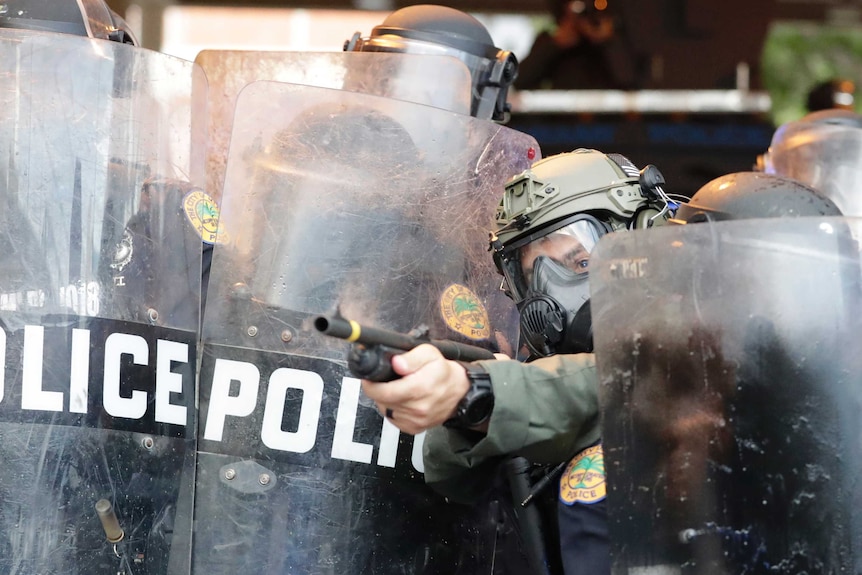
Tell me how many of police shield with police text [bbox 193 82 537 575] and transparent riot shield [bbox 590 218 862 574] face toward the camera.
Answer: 2

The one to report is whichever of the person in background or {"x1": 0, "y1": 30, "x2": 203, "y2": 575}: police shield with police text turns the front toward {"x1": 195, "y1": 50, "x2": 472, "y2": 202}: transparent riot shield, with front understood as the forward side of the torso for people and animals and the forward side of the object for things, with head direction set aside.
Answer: the person in background

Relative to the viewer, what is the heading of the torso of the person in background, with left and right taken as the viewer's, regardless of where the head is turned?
facing the viewer

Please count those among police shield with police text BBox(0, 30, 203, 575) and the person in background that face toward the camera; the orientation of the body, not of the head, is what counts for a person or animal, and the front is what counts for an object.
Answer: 2

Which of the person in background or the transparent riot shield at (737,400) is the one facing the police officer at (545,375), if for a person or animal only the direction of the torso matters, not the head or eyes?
the person in background

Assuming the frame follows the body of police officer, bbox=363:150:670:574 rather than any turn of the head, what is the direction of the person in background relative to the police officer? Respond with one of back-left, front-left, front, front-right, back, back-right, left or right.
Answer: back-right

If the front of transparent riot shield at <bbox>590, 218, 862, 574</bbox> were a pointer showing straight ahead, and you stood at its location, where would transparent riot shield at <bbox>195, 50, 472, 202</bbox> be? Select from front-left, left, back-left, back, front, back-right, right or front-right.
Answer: back-right

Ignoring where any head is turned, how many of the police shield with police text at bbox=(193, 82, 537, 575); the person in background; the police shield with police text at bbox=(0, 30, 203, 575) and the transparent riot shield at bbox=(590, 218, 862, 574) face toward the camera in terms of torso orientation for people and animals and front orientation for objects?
4

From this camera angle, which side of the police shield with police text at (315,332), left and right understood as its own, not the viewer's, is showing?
front

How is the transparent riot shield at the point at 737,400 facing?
toward the camera

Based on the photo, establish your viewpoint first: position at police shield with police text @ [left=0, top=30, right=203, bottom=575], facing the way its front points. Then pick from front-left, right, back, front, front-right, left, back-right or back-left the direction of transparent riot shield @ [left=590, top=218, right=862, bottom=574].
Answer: front-left

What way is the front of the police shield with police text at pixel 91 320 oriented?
toward the camera

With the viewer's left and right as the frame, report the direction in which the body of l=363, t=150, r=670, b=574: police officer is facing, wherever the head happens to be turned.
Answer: facing the viewer and to the left of the viewer

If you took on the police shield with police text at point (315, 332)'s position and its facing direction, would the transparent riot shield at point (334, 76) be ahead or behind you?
behind

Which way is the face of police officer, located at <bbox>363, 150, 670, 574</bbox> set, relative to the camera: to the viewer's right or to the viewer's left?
to the viewer's left

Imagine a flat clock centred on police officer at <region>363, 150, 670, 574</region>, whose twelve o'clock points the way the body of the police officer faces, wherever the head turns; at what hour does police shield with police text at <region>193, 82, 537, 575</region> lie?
The police shield with police text is roughly at 2 o'clock from the police officer.
